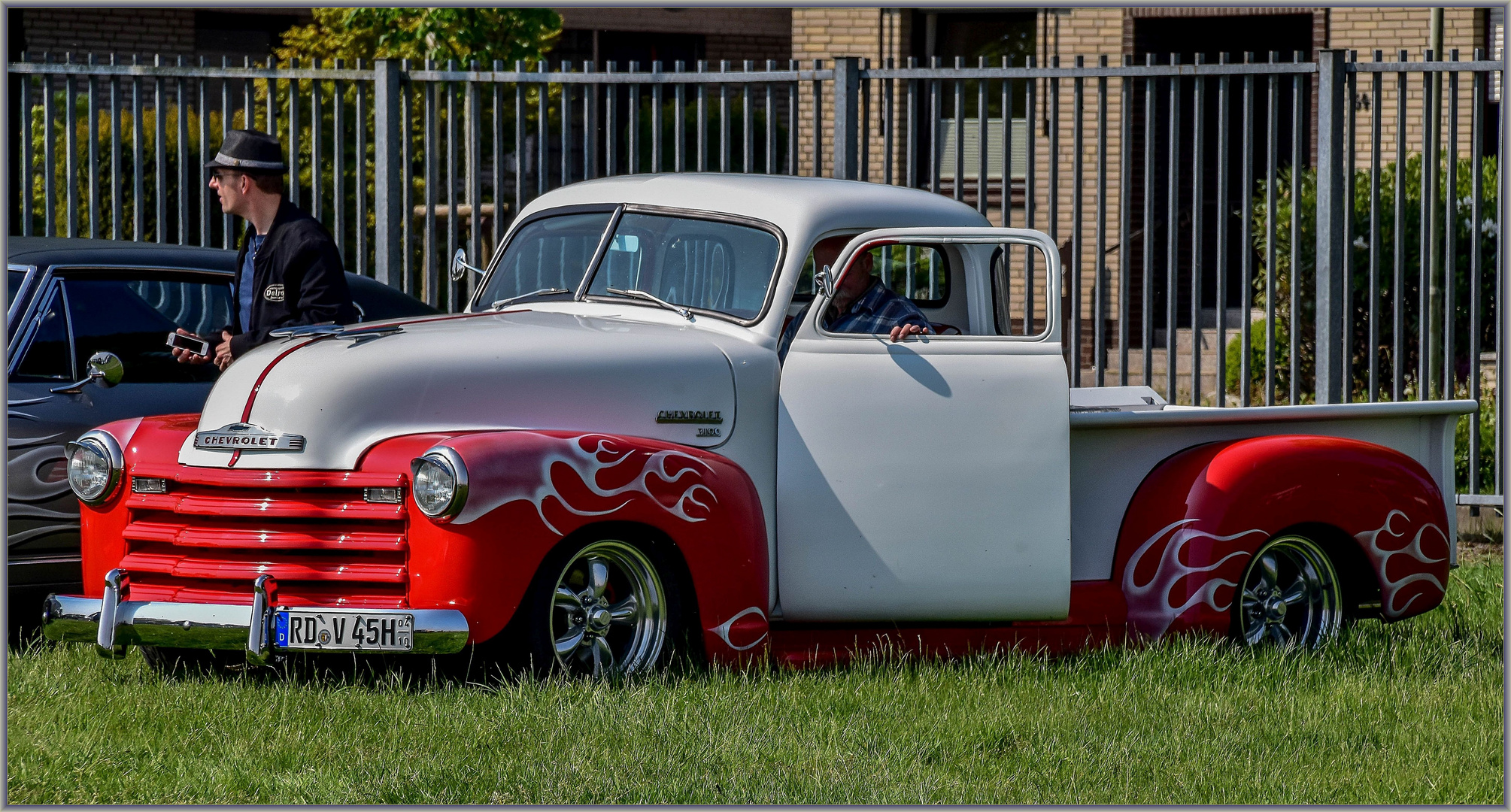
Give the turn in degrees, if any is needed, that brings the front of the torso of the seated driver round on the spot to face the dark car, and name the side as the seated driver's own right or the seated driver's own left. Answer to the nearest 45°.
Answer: approximately 45° to the seated driver's own right

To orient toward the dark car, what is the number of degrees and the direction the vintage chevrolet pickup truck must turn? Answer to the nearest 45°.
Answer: approximately 45° to its right

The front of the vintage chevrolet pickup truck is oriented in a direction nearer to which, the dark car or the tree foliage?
the dark car

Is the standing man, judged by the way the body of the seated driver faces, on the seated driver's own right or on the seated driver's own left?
on the seated driver's own right

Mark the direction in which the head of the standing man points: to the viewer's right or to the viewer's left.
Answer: to the viewer's left

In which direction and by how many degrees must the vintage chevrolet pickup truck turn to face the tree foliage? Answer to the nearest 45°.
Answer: approximately 135° to its right

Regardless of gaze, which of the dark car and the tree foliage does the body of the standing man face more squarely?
the dark car

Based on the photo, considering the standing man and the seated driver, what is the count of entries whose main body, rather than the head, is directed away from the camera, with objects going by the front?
0
